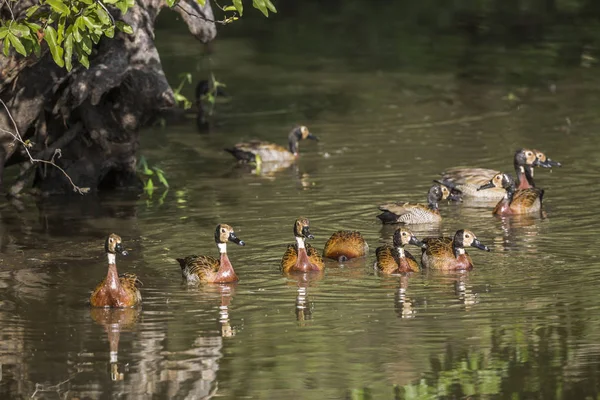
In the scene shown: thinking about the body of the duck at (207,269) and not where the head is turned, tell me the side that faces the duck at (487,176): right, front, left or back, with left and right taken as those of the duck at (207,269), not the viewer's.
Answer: left

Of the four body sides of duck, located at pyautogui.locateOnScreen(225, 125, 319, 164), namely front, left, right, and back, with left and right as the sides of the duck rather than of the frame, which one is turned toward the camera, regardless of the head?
right

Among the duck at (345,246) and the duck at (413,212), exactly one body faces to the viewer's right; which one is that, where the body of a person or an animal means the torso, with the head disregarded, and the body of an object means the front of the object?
the duck at (413,212)

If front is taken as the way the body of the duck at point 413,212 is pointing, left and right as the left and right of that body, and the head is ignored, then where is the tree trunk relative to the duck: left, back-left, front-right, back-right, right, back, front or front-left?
back

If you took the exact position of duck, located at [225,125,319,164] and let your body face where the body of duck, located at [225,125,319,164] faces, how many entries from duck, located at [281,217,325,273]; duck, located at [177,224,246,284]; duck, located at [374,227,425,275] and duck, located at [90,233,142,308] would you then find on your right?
4

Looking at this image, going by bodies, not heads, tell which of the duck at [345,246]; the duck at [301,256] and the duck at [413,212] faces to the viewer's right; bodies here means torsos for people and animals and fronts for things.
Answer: the duck at [413,212]

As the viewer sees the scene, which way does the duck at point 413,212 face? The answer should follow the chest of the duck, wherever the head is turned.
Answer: to the viewer's right
